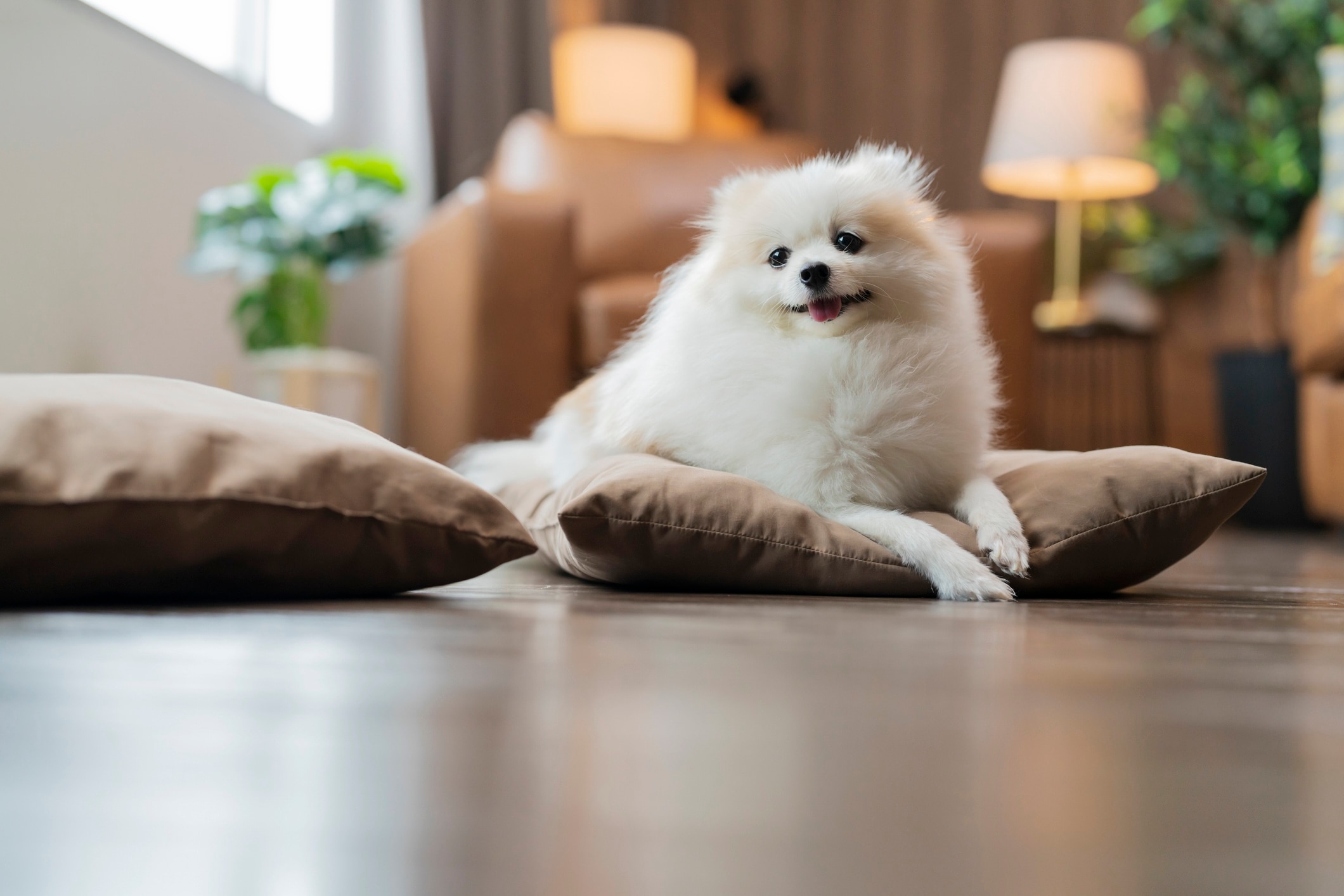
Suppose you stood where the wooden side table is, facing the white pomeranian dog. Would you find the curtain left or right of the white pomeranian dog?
right

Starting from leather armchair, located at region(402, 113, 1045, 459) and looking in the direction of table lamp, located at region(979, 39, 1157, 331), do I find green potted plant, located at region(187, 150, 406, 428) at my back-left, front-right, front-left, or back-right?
back-left

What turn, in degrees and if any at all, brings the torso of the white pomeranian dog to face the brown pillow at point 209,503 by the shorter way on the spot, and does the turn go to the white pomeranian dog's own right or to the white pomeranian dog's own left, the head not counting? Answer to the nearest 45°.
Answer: approximately 90° to the white pomeranian dog's own right

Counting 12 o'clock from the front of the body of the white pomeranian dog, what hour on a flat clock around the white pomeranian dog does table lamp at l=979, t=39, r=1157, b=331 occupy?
The table lamp is roughly at 8 o'clock from the white pomeranian dog.

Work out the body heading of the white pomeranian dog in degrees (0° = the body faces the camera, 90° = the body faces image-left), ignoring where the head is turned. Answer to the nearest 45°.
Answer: approximately 315°

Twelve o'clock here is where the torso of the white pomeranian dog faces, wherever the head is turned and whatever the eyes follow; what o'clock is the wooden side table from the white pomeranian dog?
The wooden side table is roughly at 8 o'clock from the white pomeranian dog.

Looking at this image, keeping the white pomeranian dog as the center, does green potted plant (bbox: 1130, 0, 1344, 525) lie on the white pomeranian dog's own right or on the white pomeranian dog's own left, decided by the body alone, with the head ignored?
on the white pomeranian dog's own left

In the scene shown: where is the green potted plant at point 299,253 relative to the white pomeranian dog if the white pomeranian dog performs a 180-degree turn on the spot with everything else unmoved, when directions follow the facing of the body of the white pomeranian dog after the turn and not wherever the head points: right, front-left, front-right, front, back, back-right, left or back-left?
front

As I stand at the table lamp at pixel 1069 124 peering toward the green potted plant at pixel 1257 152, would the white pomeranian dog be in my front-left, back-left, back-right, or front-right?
back-right
